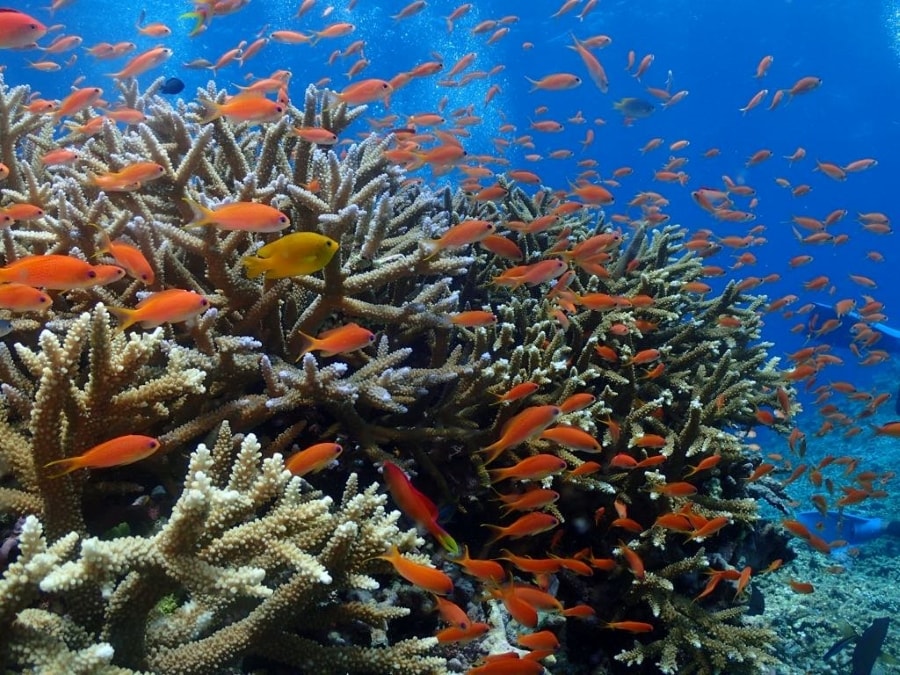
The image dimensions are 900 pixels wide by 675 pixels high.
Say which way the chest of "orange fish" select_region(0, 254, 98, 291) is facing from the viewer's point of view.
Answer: to the viewer's right

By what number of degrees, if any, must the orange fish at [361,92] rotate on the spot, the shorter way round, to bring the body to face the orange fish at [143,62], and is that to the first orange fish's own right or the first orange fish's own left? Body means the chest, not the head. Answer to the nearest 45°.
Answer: approximately 135° to the first orange fish's own left

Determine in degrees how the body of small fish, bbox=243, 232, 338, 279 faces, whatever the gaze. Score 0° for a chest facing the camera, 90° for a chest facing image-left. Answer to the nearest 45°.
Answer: approximately 270°

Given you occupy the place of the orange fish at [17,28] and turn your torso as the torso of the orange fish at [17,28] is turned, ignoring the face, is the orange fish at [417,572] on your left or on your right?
on your right

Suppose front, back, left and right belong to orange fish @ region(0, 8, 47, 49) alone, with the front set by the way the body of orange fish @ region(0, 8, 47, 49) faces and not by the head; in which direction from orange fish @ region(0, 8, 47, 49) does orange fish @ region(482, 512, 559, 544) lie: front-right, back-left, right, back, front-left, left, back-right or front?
front-right

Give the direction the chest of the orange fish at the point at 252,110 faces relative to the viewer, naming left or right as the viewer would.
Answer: facing to the right of the viewer
